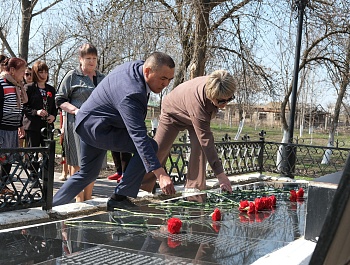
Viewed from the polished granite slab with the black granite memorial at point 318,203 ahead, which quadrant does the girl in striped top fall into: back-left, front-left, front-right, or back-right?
back-left

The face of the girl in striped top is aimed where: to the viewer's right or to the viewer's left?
to the viewer's right

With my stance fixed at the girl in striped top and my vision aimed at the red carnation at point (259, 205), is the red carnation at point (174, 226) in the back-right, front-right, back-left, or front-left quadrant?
front-right

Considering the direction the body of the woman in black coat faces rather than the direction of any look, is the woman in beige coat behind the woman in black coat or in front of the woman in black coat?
in front

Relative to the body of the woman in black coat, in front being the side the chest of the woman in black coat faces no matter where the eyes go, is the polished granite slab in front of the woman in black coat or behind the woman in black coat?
in front

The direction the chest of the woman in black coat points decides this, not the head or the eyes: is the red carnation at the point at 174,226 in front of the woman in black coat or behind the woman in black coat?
in front

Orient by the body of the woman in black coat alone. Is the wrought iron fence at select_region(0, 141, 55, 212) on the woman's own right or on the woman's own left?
on the woman's own right

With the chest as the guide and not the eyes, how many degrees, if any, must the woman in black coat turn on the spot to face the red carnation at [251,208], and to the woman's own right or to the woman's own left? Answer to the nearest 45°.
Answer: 0° — they already face it

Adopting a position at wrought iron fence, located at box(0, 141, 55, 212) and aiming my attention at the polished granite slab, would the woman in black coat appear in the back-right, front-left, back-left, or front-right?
back-left

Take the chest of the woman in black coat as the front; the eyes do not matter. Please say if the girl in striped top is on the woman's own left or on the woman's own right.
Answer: on the woman's own right

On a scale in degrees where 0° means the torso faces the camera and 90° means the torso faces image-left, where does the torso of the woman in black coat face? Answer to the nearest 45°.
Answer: approximately 315°
